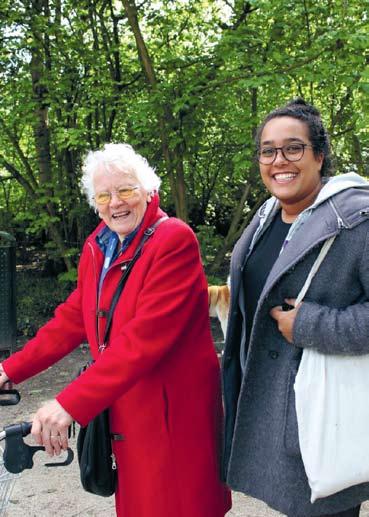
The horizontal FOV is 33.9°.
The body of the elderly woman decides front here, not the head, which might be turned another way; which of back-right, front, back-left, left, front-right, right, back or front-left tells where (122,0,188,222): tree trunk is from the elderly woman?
back-right

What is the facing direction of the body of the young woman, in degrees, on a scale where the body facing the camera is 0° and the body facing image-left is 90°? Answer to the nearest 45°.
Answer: approximately 45°

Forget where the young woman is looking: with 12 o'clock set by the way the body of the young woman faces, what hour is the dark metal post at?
The dark metal post is roughly at 3 o'clock from the young woman.

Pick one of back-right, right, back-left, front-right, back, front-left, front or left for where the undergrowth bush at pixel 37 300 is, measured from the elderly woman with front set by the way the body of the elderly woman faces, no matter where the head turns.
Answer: back-right

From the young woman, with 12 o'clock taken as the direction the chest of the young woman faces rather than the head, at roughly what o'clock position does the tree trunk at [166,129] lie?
The tree trunk is roughly at 4 o'clock from the young woman.
